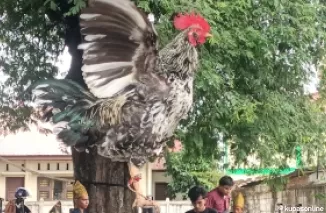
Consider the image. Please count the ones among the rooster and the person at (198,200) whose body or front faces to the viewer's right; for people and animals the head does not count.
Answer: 1

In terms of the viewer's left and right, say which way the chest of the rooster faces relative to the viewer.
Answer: facing to the right of the viewer

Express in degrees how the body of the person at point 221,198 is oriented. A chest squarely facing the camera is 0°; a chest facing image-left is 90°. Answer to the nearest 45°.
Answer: approximately 315°

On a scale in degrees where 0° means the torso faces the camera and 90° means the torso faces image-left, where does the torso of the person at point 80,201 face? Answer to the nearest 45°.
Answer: approximately 315°

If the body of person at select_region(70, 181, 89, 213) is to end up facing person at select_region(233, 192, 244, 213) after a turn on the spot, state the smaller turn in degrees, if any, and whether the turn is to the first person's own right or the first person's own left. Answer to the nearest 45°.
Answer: approximately 45° to the first person's own left

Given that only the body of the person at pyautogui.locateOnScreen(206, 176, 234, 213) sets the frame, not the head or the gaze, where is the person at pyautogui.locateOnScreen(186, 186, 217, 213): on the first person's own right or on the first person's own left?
on the first person's own right
